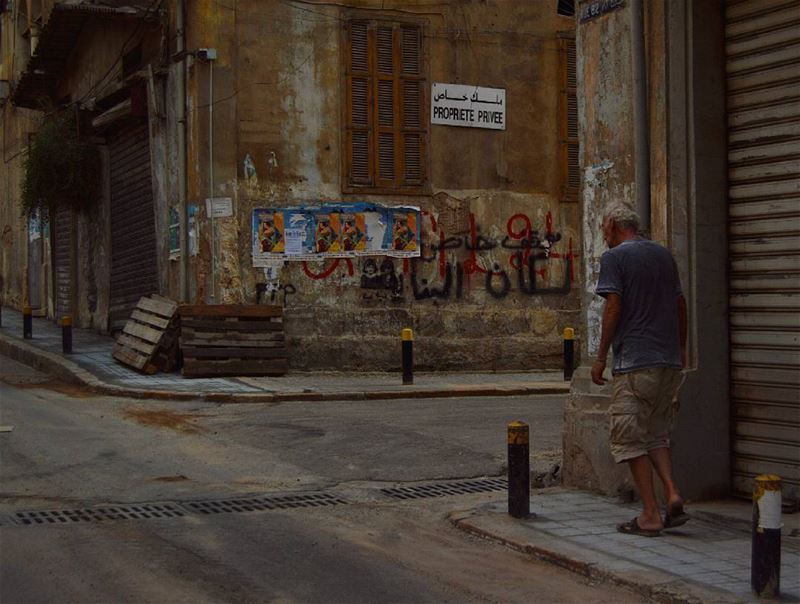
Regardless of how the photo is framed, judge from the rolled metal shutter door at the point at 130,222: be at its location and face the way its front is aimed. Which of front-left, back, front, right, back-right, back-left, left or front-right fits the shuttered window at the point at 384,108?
left

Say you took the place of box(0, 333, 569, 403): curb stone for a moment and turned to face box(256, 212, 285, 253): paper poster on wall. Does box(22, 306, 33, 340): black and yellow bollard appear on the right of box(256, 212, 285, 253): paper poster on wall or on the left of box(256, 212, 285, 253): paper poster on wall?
left

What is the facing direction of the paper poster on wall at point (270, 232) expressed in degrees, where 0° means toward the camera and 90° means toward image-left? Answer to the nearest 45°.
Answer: approximately 0°

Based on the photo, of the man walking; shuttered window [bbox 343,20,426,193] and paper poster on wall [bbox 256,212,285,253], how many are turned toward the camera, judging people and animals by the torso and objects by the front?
2

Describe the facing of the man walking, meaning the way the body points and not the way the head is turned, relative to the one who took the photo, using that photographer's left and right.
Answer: facing away from the viewer and to the left of the viewer

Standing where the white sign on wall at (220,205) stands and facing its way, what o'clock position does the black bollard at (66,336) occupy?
The black bollard is roughly at 4 o'clock from the white sign on wall.

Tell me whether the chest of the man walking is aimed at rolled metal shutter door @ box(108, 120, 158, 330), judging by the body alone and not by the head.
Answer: yes

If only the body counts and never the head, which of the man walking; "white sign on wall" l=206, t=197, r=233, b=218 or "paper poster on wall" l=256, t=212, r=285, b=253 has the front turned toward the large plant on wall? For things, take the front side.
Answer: the man walking

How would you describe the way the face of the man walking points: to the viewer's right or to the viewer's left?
to the viewer's left
